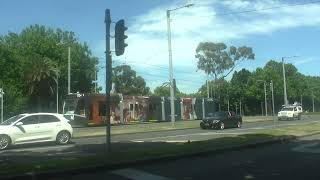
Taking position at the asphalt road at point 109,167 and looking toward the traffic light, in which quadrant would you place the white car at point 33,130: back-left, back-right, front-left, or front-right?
front-left

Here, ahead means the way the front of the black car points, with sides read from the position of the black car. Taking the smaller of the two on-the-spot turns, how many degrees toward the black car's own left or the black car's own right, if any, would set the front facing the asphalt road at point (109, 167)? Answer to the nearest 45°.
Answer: approximately 45° to the black car's own left

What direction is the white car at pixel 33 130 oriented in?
to the viewer's left

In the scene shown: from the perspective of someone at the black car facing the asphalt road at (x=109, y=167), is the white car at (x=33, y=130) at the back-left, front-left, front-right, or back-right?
front-right

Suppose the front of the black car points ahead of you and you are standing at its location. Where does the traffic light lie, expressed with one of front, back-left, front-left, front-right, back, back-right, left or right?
front-left

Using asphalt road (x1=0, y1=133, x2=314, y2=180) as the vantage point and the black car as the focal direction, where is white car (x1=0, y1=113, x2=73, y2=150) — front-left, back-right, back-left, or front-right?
front-left

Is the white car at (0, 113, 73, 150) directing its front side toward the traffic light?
no

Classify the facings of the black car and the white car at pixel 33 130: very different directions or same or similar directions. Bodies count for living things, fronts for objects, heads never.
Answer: same or similar directions

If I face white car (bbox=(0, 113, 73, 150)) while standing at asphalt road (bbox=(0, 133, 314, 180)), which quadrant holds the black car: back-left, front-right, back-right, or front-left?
front-right

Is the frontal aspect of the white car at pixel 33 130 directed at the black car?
no
